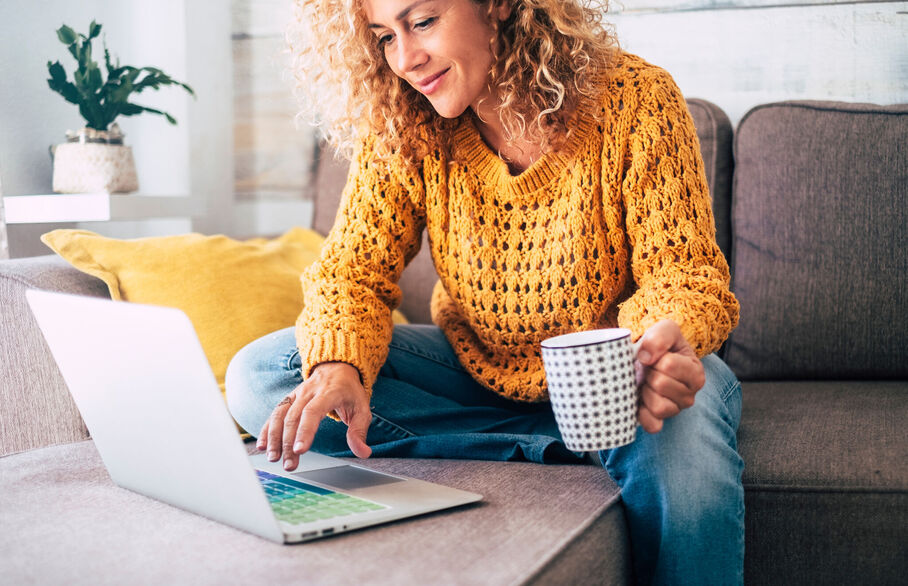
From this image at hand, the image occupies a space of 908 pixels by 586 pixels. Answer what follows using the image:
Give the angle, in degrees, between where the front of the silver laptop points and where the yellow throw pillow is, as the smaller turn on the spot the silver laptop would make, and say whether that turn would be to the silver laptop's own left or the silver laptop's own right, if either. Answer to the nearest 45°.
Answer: approximately 45° to the silver laptop's own left

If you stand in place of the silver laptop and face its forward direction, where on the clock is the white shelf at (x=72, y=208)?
The white shelf is roughly at 10 o'clock from the silver laptop.

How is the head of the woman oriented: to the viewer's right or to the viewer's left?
to the viewer's left

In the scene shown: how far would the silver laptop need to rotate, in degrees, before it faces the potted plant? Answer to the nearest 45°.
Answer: approximately 45° to its left

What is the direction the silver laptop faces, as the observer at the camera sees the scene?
facing away from the viewer and to the right of the viewer

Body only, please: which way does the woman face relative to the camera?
toward the camera

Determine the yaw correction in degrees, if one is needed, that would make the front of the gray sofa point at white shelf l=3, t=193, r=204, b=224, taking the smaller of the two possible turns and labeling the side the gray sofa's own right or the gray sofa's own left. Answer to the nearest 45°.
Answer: approximately 135° to the gray sofa's own right

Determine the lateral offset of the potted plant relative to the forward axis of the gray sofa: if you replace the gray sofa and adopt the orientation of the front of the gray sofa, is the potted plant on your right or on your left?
on your right

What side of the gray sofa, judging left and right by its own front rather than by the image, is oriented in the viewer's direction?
front

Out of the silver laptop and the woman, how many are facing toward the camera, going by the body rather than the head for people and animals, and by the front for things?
1
